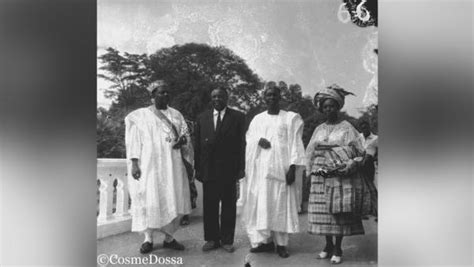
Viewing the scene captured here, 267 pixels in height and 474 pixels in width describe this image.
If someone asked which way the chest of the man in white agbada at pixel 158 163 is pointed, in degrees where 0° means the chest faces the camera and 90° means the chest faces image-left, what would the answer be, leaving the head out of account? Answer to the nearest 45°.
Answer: approximately 315°

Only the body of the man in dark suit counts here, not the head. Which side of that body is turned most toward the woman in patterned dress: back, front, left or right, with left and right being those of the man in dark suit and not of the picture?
left

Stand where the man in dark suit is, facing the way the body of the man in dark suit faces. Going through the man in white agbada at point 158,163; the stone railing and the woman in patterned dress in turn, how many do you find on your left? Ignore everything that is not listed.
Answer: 1

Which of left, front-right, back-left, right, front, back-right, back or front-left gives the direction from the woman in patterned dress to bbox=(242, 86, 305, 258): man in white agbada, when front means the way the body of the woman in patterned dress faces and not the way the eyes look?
right

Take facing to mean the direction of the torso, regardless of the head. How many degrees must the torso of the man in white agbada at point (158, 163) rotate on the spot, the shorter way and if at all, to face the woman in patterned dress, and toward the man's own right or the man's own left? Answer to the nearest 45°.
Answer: approximately 45° to the man's own left

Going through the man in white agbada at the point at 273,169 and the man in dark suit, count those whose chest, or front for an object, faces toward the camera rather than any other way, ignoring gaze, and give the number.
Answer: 2

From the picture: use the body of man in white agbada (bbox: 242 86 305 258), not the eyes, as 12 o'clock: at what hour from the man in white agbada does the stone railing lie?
The stone railing is roughly at 3 o'clock from the man in white agbada.

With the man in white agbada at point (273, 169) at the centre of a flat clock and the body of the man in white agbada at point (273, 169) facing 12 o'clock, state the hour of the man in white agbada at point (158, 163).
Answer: the man in white agbada at point (158, 163) is roughly at 3 o'clock from the man in white agbada at point (273, 169).
